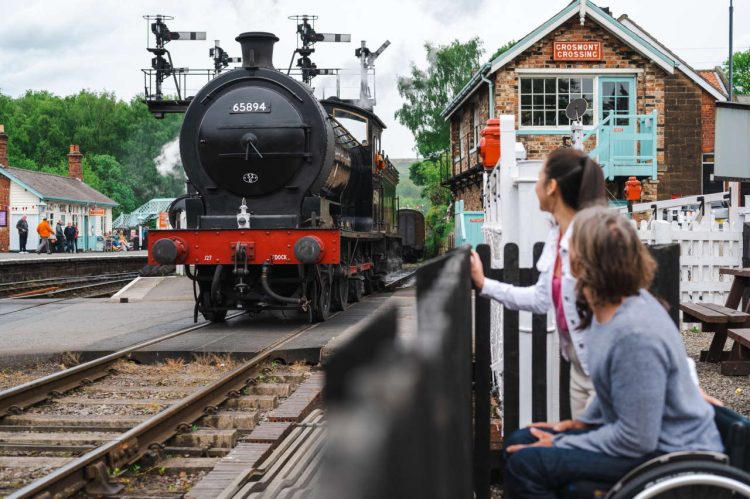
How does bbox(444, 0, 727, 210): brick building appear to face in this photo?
toward the camera

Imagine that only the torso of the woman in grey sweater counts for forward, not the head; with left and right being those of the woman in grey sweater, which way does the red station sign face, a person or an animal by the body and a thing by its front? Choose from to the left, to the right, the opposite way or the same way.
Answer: to the left

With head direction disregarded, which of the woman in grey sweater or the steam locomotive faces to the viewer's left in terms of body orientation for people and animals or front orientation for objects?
the woman in grey sweater

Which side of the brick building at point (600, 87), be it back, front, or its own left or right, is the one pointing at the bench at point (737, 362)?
front

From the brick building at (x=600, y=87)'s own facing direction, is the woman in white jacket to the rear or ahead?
ahead

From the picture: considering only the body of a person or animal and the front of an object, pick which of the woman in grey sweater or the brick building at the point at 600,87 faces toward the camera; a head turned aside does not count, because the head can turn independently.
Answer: the brick building

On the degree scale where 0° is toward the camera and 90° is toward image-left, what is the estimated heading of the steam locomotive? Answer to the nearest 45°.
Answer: approximately 0°

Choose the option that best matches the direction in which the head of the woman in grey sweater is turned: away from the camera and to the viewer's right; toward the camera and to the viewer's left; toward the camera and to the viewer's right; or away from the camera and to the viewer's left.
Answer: away from the camera and to the viewer's left

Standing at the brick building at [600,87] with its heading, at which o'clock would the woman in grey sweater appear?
The woman in grey sweater is roughly at 12 o'clock from the brick building.

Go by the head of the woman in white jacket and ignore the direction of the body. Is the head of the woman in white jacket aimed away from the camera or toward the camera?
away from the camera

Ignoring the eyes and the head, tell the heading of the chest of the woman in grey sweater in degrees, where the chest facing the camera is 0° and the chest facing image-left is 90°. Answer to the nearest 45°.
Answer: approximately 90°

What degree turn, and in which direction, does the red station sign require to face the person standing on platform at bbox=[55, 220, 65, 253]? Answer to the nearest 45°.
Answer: approximately 135° to its right

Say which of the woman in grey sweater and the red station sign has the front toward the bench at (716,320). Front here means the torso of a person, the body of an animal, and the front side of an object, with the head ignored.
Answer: the red station sign

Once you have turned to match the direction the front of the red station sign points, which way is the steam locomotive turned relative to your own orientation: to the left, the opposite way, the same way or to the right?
the same way

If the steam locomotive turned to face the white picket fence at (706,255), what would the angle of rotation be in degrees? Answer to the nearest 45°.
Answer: approximately 90° to its left
